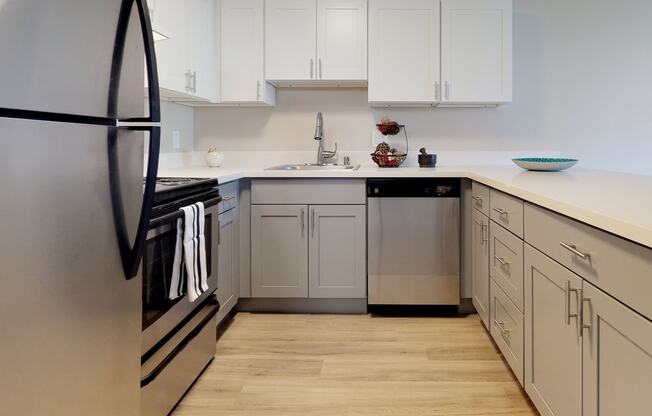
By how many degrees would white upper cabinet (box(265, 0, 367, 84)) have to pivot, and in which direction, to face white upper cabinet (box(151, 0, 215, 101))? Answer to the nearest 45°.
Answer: approximately 45° to its right

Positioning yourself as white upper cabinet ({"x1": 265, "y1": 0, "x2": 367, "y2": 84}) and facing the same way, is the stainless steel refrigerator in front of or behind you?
in front

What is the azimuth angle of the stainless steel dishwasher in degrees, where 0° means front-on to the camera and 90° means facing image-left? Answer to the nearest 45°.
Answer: approximately 0°

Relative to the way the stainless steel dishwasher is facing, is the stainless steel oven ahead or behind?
ahead

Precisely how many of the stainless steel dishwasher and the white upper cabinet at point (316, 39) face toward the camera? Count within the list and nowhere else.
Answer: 2

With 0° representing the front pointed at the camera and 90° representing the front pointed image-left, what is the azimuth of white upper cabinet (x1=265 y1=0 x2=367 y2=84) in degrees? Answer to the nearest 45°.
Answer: approximately 0°
